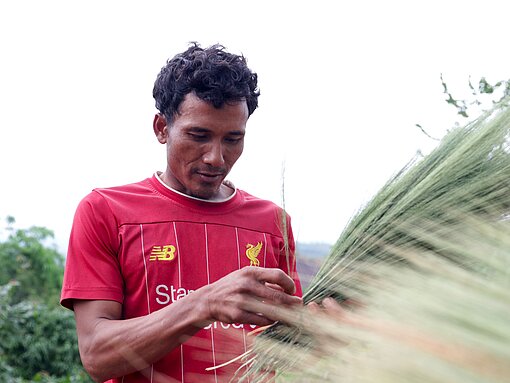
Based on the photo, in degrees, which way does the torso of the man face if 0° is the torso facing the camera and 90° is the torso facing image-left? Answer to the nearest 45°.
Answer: approximately 315°
